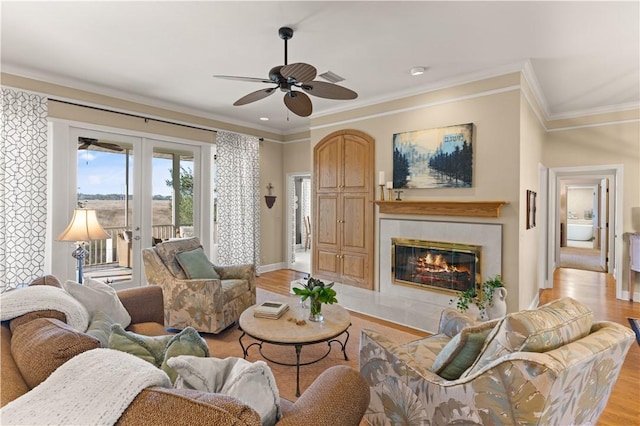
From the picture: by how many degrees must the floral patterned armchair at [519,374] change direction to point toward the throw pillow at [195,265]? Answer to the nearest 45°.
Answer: approximately 45° to its left

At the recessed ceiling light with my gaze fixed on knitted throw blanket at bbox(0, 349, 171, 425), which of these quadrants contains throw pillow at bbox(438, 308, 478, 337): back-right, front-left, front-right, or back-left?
front-left

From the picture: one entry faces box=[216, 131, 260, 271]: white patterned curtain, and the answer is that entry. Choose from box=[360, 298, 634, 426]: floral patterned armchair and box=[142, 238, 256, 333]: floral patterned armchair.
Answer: box=[360, 298, 634, 426]: floral patterned armchair

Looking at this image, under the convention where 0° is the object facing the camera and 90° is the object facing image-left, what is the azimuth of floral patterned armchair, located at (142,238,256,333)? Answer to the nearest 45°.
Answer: approximately 315°

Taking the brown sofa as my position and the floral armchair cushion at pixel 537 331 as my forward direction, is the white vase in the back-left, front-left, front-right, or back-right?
front-left

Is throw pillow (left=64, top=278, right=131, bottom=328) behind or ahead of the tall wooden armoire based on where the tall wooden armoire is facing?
ahead

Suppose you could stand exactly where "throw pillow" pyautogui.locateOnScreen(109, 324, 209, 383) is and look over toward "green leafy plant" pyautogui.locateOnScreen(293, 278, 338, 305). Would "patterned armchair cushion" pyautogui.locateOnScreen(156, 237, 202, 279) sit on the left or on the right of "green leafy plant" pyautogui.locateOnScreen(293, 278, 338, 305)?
left

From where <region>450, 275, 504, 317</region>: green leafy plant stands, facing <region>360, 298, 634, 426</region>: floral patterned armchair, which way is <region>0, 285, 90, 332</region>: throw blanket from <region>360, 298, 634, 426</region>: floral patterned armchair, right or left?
right

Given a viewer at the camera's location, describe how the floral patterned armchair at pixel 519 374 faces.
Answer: facing away from the viewer and to the left of the viewer

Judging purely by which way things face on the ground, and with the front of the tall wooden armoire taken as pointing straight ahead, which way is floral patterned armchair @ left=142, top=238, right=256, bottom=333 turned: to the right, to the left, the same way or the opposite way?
to the left

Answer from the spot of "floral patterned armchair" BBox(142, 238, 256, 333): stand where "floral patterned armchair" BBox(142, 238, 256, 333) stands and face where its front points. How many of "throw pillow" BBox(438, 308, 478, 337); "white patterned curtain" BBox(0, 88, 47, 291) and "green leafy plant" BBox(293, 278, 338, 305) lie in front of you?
2

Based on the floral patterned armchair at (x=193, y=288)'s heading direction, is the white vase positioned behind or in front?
in front

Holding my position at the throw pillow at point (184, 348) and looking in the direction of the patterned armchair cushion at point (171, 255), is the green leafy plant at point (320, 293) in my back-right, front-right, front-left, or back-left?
front-right

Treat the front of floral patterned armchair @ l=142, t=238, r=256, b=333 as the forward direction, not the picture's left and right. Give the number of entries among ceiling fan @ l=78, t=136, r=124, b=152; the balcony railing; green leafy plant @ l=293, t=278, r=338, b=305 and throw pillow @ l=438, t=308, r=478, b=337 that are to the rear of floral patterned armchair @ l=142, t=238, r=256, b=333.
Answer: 2

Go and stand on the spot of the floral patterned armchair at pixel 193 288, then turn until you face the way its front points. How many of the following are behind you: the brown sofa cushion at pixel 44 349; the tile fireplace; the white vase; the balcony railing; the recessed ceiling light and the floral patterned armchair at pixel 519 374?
1

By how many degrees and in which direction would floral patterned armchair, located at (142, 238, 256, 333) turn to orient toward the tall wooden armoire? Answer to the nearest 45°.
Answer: approximately 90° to its left

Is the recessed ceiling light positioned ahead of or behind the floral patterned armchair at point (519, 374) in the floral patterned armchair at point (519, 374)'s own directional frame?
ahead

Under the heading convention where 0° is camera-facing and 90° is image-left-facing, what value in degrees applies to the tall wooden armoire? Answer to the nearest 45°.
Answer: approximately 45°

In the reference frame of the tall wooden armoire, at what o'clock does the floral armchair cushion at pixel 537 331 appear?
The floral armchair cushion is roughly at 10 o'clock from the tall wooden armoire.
